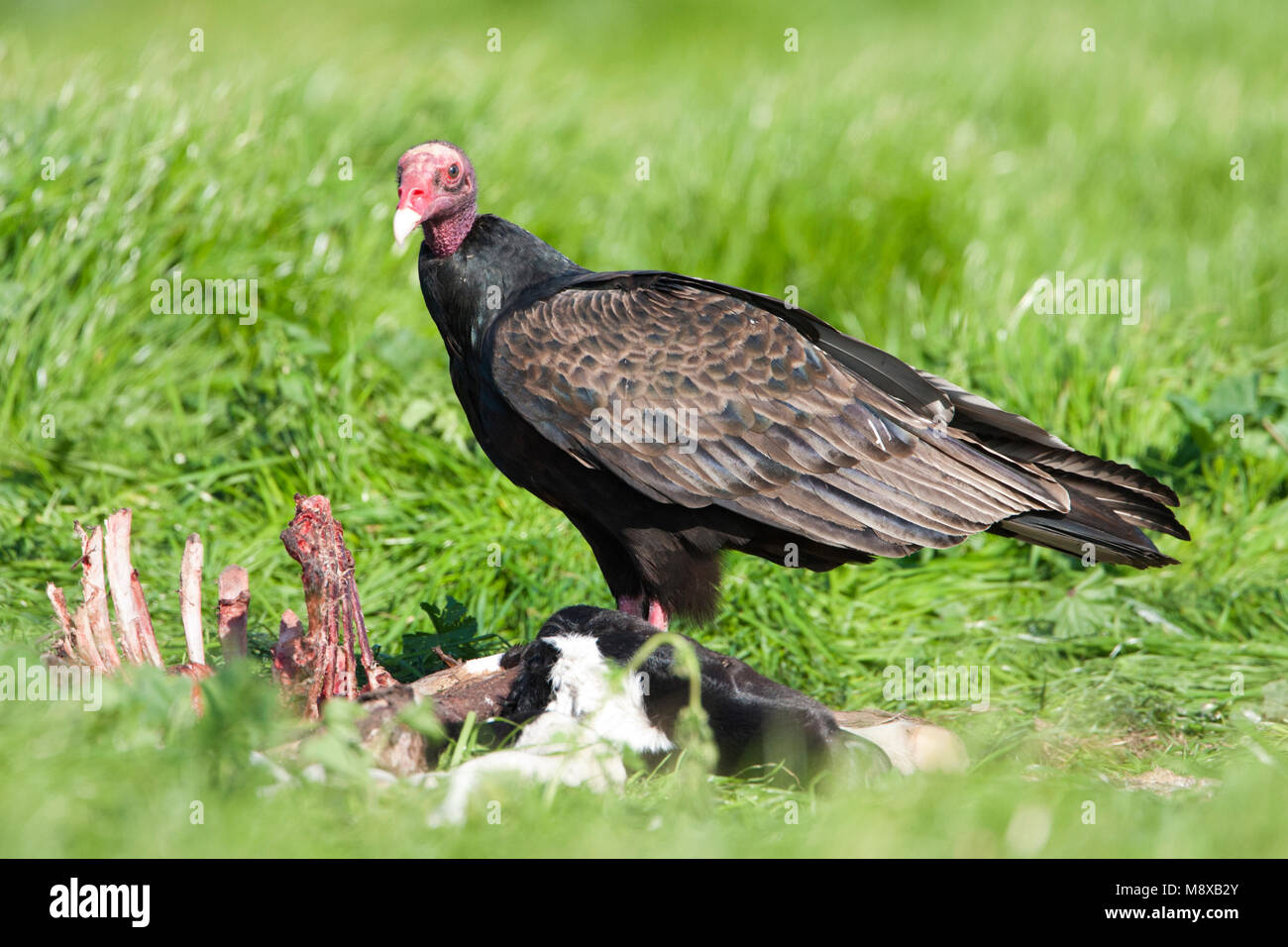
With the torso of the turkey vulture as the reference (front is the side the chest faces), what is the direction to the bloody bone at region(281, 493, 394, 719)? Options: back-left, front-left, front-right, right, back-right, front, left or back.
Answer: front-left

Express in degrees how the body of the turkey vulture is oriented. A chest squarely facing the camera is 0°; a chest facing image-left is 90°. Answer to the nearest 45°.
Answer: approximately 90°
